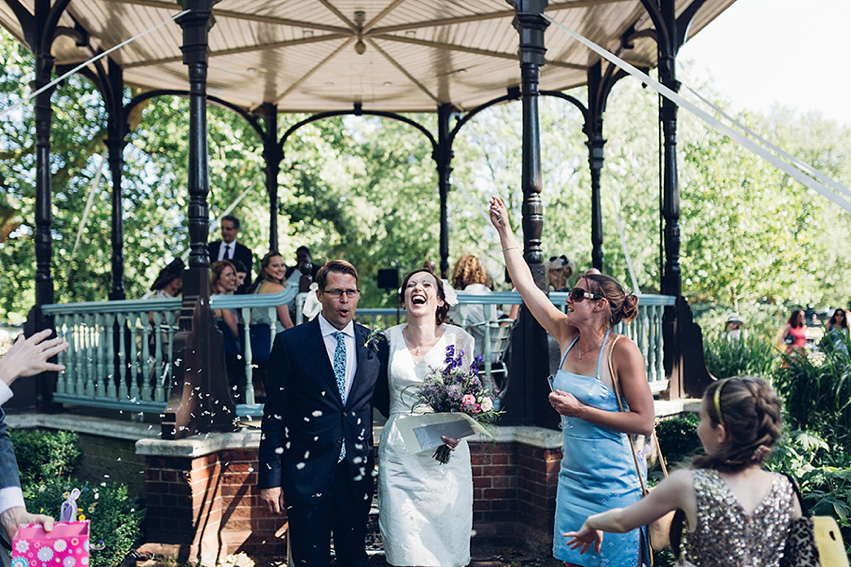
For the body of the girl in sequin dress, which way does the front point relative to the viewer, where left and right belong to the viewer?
facing away from the viewer and to the left of the viewer

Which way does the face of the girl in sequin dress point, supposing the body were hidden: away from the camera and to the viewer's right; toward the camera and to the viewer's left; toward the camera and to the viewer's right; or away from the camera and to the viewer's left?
away from the camera and to the viewer's left

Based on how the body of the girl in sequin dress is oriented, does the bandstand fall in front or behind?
in front

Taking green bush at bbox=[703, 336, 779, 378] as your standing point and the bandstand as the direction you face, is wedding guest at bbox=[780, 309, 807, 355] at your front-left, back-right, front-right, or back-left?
back-right

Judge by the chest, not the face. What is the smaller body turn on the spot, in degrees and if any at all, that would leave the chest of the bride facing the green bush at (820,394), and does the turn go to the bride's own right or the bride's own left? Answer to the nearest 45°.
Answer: approximately 135° to the bride's own left

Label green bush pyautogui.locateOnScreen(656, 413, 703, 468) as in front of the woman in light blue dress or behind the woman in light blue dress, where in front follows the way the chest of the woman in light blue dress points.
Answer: behind

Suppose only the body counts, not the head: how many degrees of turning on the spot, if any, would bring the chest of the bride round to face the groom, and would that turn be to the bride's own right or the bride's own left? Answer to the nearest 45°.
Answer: approximately 90° to the bride's own right

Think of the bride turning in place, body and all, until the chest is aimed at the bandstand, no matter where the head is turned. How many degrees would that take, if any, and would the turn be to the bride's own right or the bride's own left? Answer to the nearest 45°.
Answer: approximately 180°

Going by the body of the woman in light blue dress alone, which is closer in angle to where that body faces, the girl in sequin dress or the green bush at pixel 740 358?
the girl in sequin dress

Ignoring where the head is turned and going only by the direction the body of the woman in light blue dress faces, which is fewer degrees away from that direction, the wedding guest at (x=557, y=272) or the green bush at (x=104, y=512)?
the green bush

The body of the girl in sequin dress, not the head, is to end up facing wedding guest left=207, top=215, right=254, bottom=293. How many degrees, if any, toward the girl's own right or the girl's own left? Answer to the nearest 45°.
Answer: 0° — they already face them

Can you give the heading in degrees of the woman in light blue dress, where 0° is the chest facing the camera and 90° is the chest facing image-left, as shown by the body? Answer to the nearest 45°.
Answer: approximately 45°

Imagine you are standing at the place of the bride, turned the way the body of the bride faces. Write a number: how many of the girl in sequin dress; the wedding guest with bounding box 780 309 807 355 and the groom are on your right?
1

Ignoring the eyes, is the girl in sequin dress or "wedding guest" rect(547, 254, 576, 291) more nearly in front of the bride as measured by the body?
the girl in sequin dress

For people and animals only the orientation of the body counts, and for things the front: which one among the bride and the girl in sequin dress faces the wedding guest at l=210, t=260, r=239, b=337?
the girl in sequin dress

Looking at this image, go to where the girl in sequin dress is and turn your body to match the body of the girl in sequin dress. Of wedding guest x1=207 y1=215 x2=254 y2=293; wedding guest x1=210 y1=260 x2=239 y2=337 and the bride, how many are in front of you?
3

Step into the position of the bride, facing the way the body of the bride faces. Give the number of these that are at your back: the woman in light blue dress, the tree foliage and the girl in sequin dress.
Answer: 1

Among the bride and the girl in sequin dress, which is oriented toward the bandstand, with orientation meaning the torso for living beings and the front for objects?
the girl in sequin dress
